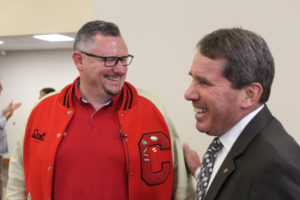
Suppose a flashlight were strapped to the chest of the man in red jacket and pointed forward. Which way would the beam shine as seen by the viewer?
toward the camera

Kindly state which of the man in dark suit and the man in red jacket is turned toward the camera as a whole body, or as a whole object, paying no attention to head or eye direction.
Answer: the man in red jacket

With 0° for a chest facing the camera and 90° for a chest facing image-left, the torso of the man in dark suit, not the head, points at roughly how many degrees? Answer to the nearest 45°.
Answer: approximately 90°

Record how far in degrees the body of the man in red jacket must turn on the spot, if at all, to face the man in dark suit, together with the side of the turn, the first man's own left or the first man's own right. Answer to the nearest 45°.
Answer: approximately 45° to the first man's own left

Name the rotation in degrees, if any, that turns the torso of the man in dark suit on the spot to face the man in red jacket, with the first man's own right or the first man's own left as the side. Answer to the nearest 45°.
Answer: approximately 45° to the first man's own right

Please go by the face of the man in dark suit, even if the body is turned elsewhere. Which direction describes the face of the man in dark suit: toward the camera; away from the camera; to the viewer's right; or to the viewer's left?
to the viewer's left

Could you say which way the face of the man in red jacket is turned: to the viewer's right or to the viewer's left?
to the viewer's right

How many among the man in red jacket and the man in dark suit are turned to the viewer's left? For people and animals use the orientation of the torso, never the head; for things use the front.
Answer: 1
